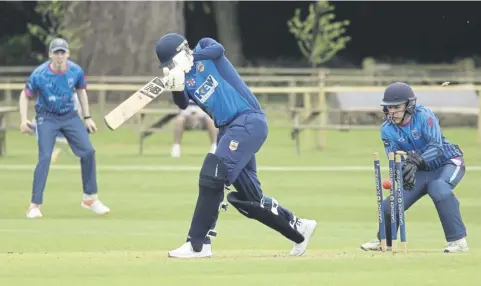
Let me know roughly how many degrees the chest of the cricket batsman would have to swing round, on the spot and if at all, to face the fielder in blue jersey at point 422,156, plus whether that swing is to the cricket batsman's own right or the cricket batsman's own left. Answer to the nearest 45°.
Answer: approximately 135° to the cricket batsman's own left

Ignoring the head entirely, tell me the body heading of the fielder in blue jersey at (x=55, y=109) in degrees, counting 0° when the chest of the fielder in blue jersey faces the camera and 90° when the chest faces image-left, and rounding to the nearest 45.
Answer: approximately 0°

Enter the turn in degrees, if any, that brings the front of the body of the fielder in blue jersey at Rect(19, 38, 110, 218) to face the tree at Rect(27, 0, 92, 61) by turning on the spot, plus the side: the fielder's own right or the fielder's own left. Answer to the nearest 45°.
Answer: approximately 180°

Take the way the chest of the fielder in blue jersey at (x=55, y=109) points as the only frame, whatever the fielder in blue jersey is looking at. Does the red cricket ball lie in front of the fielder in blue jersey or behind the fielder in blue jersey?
in front

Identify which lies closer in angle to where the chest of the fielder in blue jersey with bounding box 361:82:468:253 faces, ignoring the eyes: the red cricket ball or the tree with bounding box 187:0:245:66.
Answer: the red cricket ball

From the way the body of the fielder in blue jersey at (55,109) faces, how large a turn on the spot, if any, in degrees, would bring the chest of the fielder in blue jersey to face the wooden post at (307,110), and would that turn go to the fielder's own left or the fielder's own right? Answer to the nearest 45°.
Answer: approximately 135° to the fielder's own left

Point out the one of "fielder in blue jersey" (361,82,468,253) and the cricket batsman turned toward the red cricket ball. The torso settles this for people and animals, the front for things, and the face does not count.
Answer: the fielder in blue jersey

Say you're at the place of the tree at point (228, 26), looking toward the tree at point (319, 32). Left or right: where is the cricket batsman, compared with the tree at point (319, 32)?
right

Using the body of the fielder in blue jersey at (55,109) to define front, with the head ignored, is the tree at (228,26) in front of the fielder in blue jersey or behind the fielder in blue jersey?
behind
